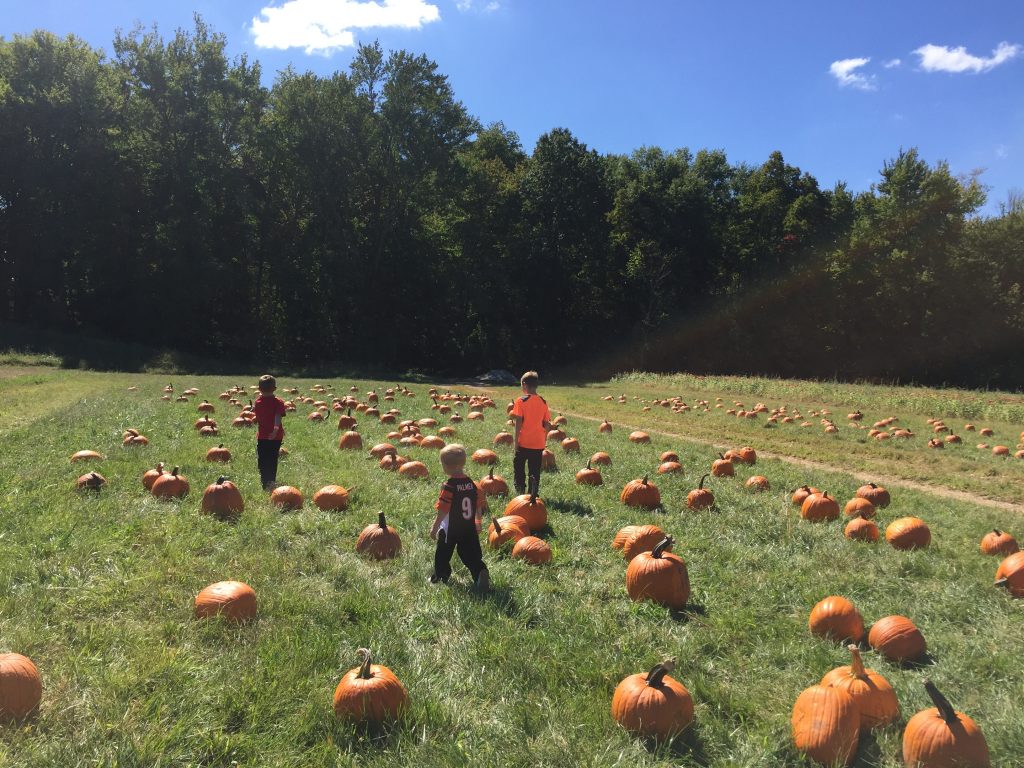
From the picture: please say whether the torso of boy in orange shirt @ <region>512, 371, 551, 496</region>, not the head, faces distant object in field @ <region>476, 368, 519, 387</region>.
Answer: yes

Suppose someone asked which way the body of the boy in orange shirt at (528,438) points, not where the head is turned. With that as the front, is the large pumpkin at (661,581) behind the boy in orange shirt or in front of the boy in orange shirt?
behind

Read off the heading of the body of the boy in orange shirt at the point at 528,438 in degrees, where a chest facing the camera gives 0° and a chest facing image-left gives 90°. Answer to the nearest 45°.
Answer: approximately 180°

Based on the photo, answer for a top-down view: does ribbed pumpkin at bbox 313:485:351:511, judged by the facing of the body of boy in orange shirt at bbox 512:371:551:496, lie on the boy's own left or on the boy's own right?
on the boy's own left

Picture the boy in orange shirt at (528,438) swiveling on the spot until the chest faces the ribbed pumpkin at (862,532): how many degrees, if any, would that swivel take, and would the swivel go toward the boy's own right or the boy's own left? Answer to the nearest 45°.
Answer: approximately 135° to the boy's own right

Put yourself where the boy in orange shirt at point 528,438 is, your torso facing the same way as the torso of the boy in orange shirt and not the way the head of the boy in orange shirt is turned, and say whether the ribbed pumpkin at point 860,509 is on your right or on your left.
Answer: on your right

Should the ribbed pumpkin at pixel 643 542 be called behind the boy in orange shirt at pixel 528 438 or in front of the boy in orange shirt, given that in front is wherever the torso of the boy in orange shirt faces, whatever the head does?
behind

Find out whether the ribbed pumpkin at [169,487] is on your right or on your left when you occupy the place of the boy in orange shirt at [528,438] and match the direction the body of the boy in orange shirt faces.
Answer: on your left
